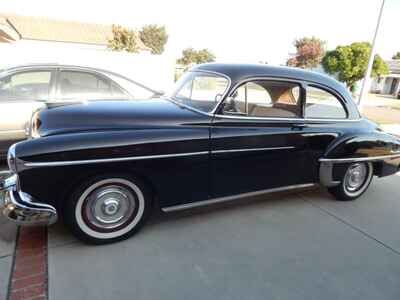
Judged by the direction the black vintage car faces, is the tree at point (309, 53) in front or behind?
behind

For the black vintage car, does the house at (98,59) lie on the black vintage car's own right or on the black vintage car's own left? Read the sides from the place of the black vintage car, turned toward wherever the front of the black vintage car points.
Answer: on the black vintage car's own right

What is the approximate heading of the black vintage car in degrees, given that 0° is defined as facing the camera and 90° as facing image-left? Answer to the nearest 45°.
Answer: approximately 45°

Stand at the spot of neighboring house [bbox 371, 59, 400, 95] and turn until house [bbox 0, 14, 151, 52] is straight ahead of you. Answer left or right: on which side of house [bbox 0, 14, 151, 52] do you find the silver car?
left

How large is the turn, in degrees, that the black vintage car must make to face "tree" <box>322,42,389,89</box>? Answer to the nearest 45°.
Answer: approximately 180°

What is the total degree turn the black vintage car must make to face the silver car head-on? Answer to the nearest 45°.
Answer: approximately 90° to its right

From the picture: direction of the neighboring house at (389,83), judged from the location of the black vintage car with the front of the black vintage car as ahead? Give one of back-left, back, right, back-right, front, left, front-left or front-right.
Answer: back

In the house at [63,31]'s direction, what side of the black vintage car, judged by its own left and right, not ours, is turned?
right

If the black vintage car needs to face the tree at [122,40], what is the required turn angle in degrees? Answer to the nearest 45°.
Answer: approximately 135° to its right
